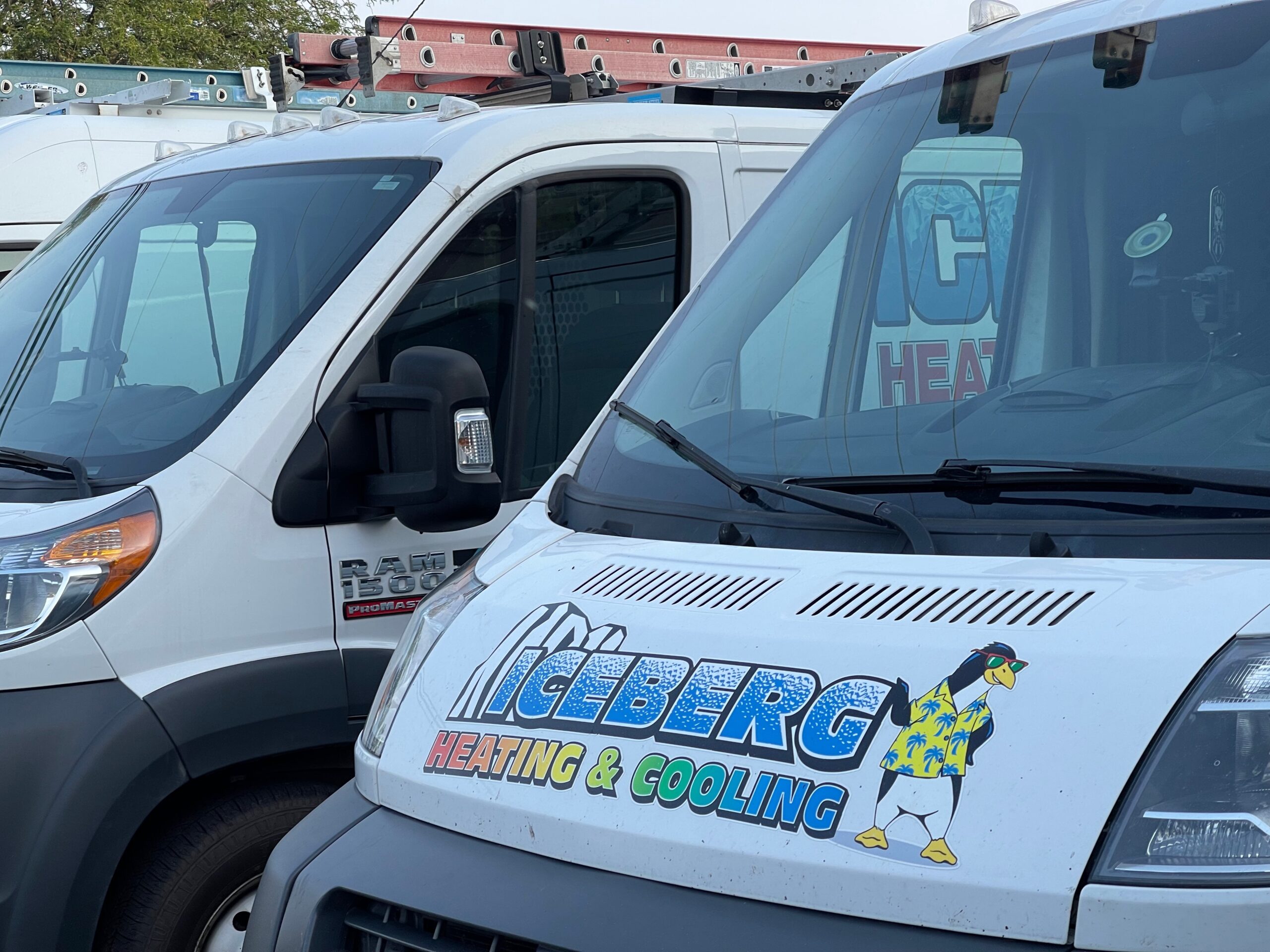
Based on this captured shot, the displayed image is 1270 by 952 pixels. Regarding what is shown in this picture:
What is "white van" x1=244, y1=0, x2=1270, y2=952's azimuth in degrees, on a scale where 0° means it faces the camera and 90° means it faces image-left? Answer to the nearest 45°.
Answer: approximately 45°

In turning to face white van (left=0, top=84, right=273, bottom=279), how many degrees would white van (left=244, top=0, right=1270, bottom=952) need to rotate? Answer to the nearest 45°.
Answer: approximately 90° to its right

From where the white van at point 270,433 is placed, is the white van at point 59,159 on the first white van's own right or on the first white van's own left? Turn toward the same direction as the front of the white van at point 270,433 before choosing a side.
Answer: on the first white van's own right

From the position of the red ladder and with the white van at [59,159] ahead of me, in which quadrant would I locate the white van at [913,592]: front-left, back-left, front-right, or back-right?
back-left

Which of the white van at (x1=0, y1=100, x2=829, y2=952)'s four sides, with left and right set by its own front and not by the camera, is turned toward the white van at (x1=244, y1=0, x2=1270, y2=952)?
left

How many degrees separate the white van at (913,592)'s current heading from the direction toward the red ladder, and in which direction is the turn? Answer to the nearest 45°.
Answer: approximately 135° to its right

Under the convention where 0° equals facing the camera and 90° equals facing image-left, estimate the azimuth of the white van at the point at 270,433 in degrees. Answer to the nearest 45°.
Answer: approximately 45°

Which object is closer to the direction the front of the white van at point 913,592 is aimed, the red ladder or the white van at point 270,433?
the white van
